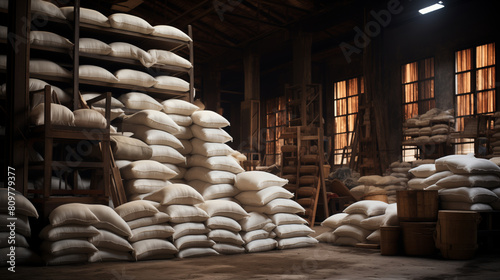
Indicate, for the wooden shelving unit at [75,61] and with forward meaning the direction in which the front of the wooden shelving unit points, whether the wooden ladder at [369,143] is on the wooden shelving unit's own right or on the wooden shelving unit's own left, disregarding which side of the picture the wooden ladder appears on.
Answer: on the wooden shelving unit's own left

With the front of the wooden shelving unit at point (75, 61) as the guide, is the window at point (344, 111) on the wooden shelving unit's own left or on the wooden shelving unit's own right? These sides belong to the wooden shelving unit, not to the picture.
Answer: on the wooden shelving unit's own left

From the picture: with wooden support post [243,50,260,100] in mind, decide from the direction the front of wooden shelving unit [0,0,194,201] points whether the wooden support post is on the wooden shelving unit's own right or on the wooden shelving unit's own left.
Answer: on the wooden shelving unit's own left

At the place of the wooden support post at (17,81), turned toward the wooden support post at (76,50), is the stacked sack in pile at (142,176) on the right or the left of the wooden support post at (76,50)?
right

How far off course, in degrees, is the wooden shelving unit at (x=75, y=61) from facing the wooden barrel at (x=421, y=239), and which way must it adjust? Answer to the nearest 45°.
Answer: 0° — it already faces it

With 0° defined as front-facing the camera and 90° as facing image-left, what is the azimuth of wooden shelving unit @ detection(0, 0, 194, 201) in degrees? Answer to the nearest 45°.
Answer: approximately 315°
